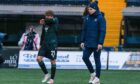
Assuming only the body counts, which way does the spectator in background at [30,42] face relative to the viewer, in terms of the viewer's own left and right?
facing the viewer
